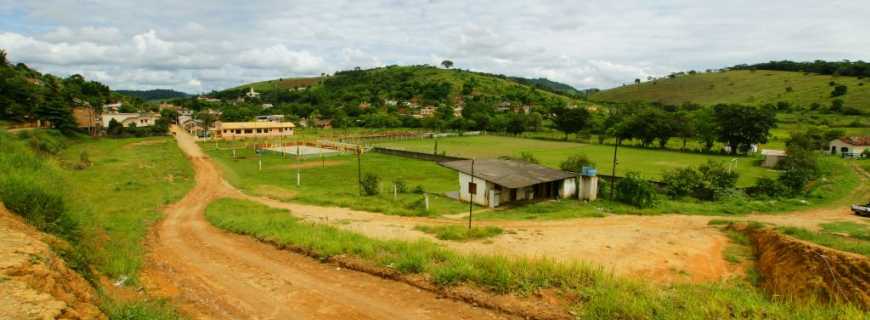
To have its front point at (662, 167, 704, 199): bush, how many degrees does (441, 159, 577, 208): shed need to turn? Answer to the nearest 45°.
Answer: approximately 45° to its left

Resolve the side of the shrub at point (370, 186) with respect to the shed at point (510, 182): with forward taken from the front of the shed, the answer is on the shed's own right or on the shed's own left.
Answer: on the shed's own right

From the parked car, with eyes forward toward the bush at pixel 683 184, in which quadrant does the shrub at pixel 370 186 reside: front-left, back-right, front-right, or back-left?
front-left

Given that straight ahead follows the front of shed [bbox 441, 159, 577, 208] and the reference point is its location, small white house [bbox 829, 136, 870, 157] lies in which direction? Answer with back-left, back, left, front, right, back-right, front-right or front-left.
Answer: left

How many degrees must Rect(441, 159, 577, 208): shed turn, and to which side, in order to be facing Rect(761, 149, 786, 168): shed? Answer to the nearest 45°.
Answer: approximately 90° to its left

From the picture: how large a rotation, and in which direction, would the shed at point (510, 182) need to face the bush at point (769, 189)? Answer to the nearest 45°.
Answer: approximately 45° to its left

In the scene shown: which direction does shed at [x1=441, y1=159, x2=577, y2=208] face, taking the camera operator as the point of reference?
facing the viewer and to the right of the viewer

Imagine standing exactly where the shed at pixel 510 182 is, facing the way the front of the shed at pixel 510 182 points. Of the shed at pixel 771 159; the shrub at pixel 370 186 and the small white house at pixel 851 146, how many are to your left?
2

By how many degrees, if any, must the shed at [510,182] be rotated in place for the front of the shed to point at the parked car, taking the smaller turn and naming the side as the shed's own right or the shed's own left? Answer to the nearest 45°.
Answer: approximately 45° to the shed's own left

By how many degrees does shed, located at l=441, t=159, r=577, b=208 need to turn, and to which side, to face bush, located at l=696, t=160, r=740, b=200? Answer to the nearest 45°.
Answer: approximately 45° to its left
